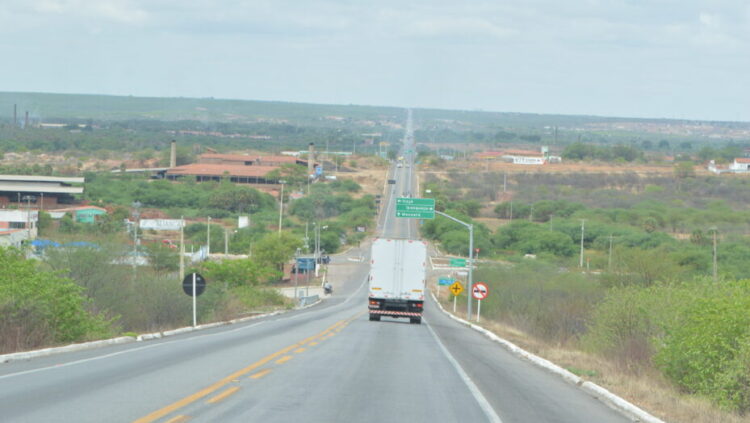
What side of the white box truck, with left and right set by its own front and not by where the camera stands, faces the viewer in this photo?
back

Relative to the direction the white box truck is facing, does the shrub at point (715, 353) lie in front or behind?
behind

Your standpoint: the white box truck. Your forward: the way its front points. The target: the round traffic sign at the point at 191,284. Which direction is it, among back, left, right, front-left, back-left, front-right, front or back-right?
back-left

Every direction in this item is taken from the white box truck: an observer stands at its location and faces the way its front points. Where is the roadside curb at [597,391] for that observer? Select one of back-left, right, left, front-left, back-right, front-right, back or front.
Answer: back

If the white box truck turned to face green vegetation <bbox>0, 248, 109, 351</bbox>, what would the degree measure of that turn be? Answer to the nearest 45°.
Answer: approximately 135° to its left
